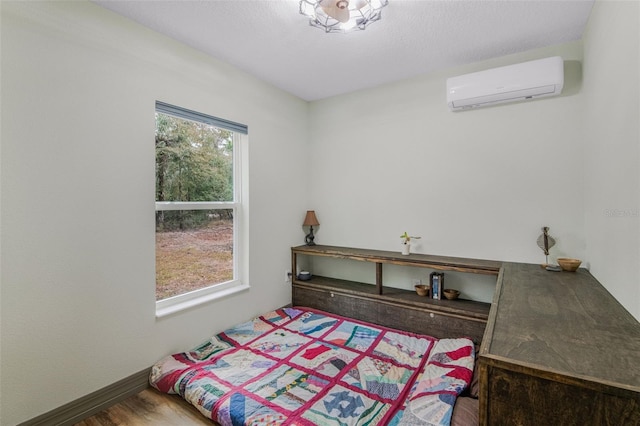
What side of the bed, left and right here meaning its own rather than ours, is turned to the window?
right

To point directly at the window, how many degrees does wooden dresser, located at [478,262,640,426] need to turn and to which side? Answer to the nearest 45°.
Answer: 0° — it already faces it

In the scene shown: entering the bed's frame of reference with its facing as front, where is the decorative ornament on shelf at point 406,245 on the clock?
The decorative ornament on shelf is roughly at 6 o'clock from the bed.

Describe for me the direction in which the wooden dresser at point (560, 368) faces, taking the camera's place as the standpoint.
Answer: facing to the left of the viewer

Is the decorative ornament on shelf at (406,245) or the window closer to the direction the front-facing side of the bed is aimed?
the window

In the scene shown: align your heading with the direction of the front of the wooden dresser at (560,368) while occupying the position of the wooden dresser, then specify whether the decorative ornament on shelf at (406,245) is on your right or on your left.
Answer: on your right

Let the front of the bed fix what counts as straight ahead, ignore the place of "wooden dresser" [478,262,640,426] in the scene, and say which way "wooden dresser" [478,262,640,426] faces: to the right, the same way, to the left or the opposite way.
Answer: to the right

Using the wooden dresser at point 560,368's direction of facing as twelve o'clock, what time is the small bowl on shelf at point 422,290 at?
The small bowl on shelf is roughly at 2 o'clock from the wooden dresser.
